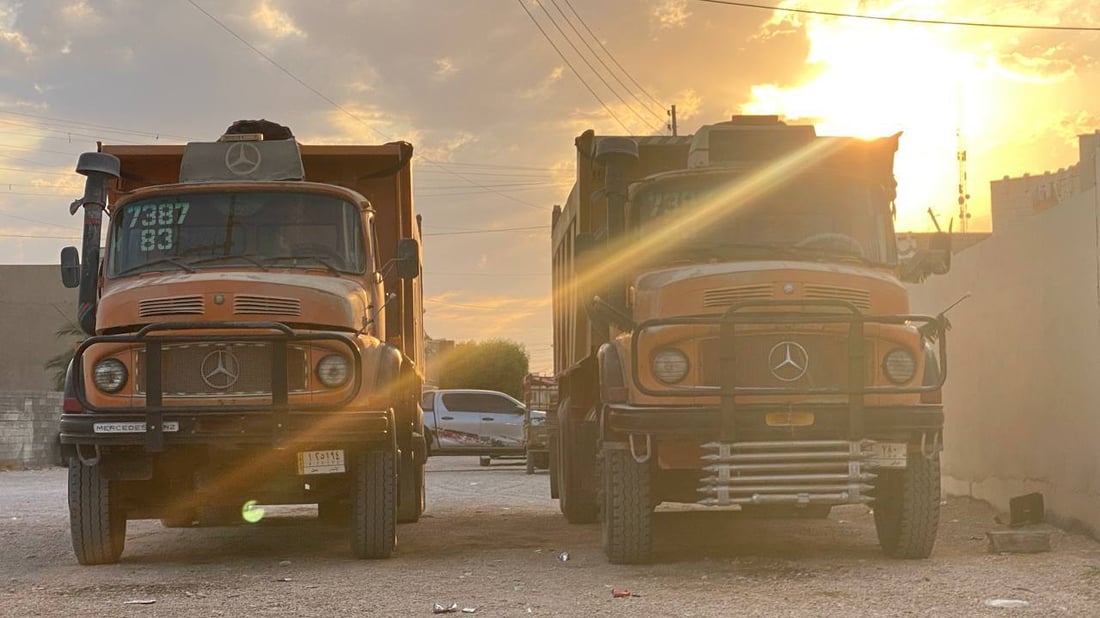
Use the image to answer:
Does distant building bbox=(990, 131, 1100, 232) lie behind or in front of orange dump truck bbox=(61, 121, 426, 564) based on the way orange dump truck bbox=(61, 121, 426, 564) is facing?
behind

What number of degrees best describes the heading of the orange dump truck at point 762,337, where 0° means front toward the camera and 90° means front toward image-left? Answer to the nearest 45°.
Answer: approximately 0°

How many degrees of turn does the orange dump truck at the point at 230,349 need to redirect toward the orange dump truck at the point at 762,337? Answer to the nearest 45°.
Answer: approximately 45° to its left

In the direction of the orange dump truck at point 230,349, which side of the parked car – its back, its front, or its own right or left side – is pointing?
right

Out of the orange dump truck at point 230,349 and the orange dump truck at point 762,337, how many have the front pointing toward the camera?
2

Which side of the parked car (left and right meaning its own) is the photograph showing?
right

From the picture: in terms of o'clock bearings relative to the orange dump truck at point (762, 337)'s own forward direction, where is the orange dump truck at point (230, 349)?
the orange dump truck at point (230, 349) is roughly at 3 o'clock from the orange dump truck at point (762, 337).

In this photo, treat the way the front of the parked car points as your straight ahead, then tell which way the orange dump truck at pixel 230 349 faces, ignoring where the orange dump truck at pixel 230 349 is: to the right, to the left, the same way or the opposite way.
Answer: to the right

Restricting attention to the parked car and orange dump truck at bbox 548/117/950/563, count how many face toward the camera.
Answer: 1

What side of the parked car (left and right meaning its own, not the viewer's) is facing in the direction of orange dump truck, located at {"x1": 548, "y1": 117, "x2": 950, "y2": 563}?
right

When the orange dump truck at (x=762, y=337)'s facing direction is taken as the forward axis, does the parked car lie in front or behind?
behind

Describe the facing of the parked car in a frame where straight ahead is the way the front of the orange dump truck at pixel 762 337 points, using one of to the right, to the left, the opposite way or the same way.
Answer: to the left

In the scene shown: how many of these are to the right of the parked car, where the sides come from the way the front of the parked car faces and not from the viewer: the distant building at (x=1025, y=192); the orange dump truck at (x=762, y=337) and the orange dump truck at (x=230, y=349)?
2

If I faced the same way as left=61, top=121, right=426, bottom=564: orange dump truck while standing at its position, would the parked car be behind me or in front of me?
behind
